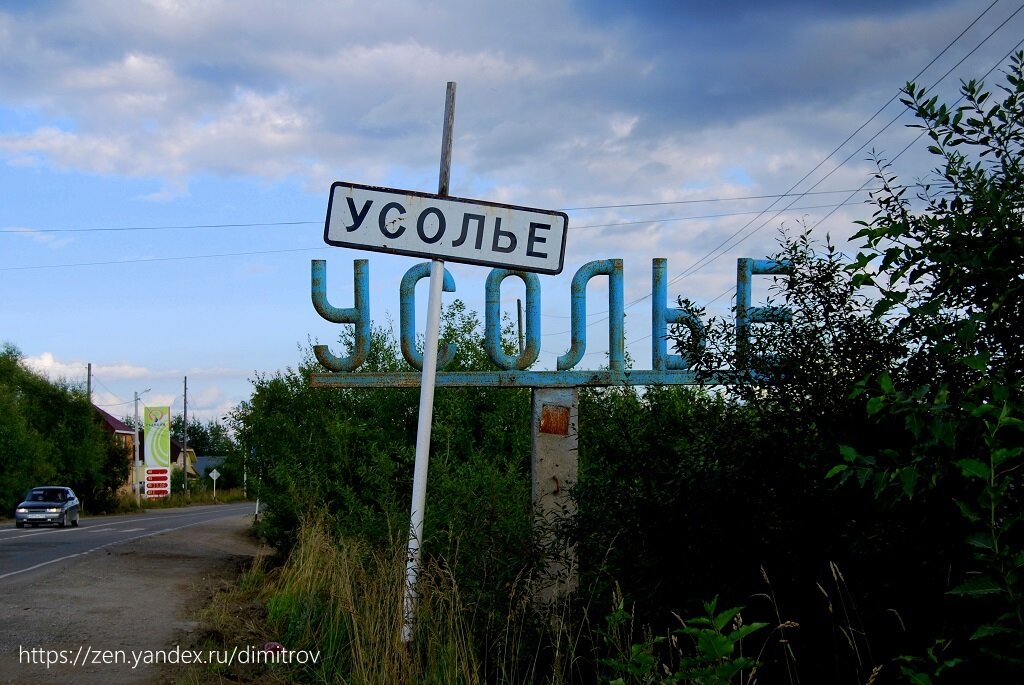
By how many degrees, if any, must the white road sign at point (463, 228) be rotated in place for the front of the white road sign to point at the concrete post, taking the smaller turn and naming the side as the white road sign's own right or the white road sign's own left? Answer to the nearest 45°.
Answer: approximately 180°

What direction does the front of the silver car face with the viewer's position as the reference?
facing the viewer and to the left of the viewer

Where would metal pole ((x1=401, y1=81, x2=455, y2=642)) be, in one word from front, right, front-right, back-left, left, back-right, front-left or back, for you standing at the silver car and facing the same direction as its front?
front-left

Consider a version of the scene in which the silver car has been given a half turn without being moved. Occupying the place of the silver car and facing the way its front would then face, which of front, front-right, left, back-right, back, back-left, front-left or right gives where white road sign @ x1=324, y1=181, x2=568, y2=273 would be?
back-right

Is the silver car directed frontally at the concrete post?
no

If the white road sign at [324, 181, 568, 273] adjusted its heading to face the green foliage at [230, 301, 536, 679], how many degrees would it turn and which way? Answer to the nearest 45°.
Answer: approximately 180°

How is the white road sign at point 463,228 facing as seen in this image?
toward the camera

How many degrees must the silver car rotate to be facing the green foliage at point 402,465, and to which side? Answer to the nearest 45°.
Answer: approximately 45° to its left
